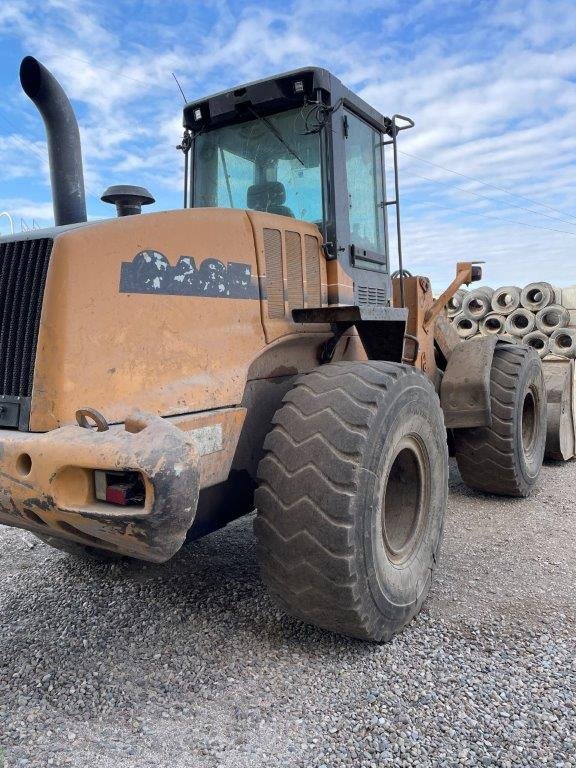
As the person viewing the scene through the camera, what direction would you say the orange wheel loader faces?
facing away from the viewer and to the right of the viewer
